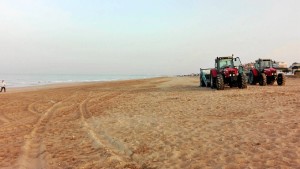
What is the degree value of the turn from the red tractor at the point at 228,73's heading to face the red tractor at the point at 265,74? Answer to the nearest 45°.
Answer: approximately 90° to its left

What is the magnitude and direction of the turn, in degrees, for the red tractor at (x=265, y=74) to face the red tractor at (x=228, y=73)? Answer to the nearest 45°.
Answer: approximately 90° to its right

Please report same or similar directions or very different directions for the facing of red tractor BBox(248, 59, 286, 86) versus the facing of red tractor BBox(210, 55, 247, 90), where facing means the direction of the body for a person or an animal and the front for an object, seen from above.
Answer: same or similar directions

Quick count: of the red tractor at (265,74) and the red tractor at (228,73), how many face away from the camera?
0
